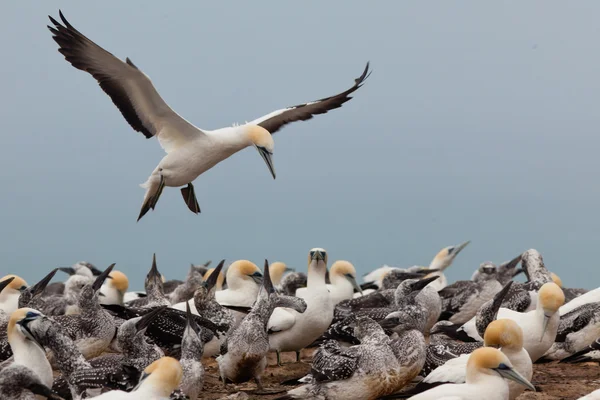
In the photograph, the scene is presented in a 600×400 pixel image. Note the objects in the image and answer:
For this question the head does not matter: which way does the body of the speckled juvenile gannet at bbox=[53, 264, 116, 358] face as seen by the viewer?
to the viewer's right

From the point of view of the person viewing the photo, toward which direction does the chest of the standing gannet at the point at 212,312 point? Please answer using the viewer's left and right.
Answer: facing to the right of the viewer

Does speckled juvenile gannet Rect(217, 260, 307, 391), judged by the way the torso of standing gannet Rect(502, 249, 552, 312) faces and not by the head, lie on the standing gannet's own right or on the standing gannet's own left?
on the standing gannet's own right

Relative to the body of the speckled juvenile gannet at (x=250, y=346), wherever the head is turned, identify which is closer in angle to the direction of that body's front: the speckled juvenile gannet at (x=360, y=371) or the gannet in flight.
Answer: the speckled juvenile gannet

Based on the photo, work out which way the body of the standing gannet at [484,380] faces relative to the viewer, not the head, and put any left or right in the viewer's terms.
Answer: facing to the right of the viewer

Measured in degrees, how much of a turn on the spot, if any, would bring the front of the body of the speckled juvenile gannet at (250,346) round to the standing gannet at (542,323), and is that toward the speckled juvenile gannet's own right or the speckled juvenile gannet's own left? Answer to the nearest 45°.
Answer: approximately 45° to the speckled juvenile gannet's own left

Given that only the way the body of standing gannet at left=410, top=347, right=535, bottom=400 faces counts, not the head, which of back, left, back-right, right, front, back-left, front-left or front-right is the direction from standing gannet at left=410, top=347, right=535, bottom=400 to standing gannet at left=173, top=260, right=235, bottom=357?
back-left

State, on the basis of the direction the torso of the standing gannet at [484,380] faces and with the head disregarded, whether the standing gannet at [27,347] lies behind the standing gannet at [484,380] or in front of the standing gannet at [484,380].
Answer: behind
